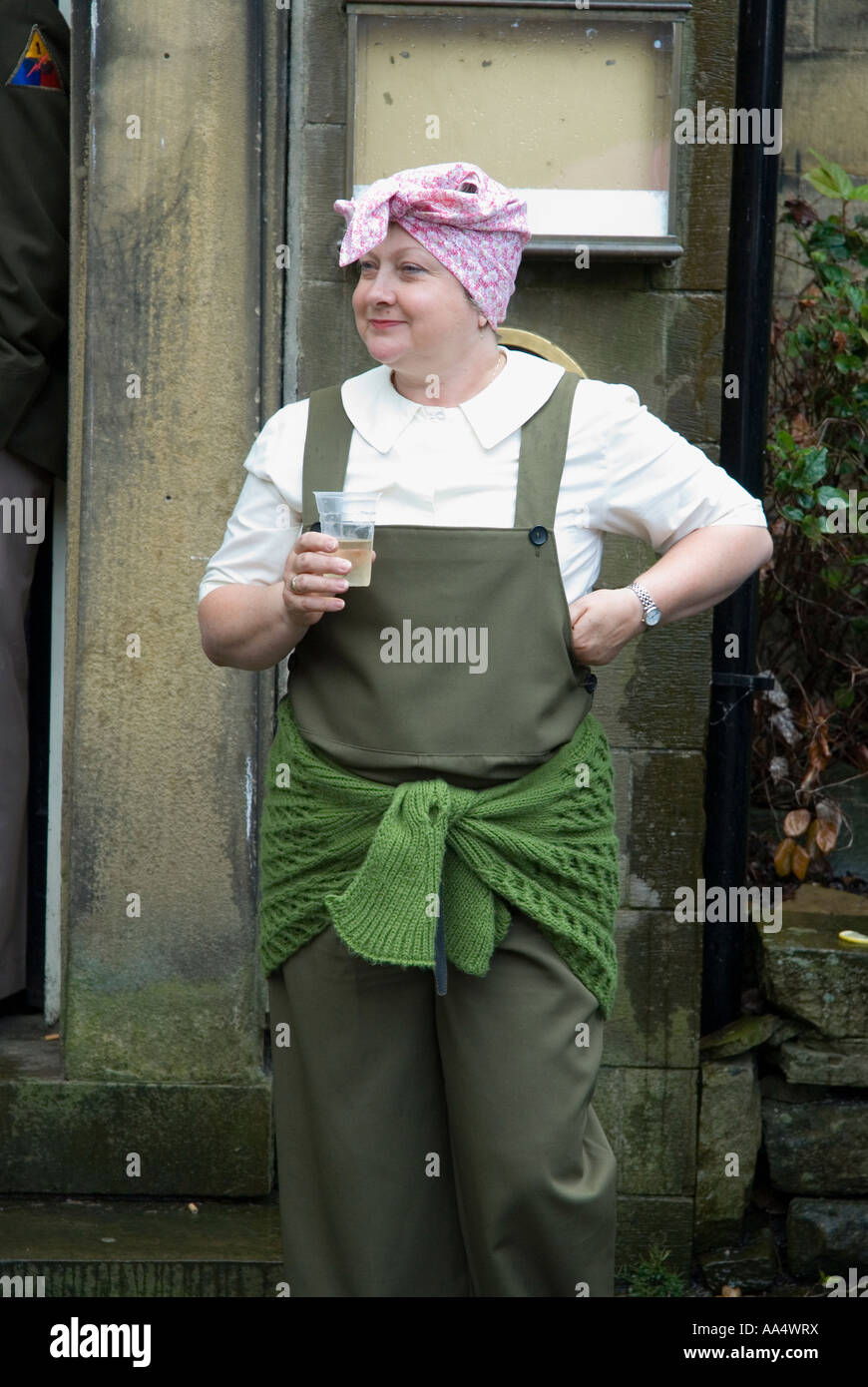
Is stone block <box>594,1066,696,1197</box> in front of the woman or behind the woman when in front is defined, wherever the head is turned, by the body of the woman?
behind

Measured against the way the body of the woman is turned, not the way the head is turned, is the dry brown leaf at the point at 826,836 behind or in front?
behind

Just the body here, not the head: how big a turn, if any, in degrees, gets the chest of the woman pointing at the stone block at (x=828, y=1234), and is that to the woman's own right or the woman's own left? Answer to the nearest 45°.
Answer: approximately 135° to the woman's own left

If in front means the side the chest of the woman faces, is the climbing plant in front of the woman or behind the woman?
behind

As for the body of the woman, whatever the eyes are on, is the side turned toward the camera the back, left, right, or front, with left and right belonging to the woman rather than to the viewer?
front

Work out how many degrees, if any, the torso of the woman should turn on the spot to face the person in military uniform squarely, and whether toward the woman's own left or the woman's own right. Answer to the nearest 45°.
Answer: approximately 135° to the woman's own right

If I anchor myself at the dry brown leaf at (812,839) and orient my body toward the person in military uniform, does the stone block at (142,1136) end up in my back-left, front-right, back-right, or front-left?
front-left

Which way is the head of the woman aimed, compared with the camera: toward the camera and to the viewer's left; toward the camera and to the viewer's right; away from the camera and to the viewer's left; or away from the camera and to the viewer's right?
toward the camera and to the viewer's left
